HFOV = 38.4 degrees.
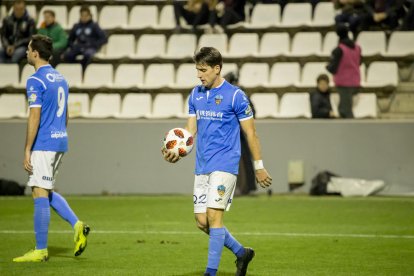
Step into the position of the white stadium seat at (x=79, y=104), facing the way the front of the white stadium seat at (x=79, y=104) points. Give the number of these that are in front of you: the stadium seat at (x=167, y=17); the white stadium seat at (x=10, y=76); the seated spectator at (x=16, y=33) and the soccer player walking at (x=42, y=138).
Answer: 1

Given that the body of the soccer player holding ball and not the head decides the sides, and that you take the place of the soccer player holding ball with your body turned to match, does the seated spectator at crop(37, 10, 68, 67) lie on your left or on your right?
on your right

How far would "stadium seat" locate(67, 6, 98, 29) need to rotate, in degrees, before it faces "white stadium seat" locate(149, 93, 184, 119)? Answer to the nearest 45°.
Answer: approximately 45° to its left

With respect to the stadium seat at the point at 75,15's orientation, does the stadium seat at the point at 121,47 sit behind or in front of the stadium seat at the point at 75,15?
in front

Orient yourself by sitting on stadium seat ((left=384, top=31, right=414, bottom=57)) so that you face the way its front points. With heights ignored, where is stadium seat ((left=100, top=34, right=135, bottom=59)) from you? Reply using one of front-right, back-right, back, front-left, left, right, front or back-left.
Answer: right

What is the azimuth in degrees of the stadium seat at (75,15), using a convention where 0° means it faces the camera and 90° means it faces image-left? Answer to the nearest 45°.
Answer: approximately 0°

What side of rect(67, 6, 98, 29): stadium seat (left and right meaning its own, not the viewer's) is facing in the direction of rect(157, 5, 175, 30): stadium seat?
left

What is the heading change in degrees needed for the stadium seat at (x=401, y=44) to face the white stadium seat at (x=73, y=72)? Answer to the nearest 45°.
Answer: approximately 90° to its right
